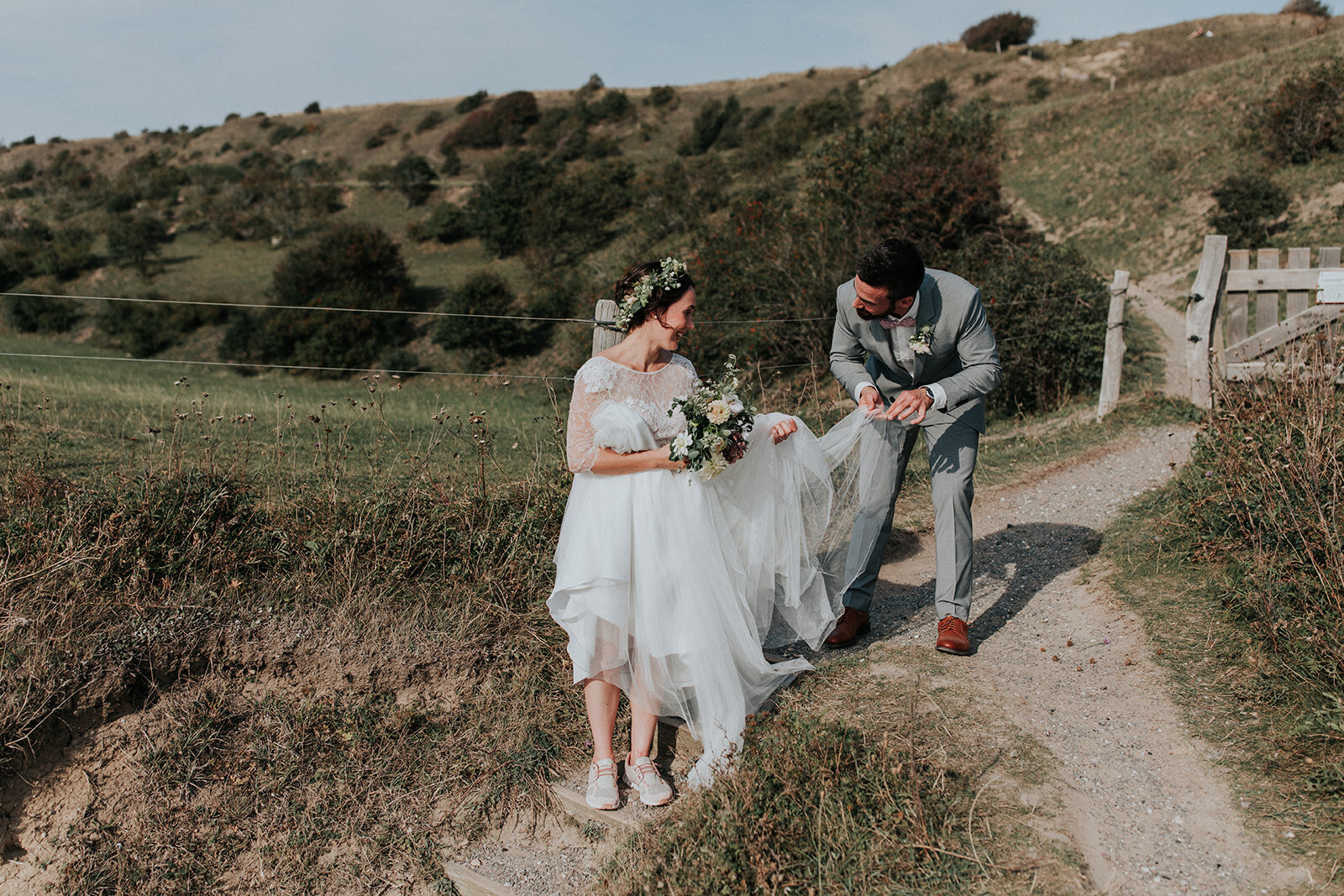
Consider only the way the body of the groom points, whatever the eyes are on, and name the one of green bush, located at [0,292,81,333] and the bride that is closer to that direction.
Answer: the bride

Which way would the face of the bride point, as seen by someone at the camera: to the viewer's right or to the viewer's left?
to the viewer's right

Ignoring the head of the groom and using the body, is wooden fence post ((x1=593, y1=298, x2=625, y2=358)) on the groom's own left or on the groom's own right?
on the groom's own right

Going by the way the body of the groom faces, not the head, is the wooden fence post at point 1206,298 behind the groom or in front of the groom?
behind

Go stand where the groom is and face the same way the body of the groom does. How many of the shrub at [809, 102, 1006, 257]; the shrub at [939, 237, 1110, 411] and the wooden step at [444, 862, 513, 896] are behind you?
2

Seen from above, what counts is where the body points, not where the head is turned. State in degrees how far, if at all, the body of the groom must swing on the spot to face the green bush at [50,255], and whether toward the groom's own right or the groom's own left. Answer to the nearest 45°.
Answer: approximately 135° to the groom's own right

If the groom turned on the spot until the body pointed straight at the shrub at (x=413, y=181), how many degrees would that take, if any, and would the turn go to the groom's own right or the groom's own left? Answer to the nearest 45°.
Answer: approximately 135° to the groom's own right

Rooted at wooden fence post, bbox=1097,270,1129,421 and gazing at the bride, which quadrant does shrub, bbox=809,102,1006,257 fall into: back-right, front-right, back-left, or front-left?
back-right

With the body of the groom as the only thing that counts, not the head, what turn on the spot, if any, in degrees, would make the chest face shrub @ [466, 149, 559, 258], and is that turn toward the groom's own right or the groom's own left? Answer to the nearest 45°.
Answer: approximately 135° to the groom's own right

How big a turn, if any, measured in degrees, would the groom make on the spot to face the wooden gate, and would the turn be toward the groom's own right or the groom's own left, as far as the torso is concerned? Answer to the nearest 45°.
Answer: approximately 135° to the groom's own left

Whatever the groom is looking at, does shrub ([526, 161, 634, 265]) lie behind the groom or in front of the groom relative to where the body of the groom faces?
behind

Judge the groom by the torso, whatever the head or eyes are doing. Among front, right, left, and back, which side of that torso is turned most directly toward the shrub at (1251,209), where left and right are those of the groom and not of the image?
back

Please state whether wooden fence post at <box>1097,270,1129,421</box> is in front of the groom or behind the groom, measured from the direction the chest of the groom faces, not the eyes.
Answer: behind

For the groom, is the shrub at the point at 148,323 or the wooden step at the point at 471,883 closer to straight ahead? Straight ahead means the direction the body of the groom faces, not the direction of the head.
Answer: the wooden step

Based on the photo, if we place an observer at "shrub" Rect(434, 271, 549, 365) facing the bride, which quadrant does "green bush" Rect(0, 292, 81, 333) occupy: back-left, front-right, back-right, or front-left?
back-right

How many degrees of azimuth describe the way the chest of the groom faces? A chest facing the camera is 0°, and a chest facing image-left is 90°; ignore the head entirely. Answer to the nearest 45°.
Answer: approximately 0°
